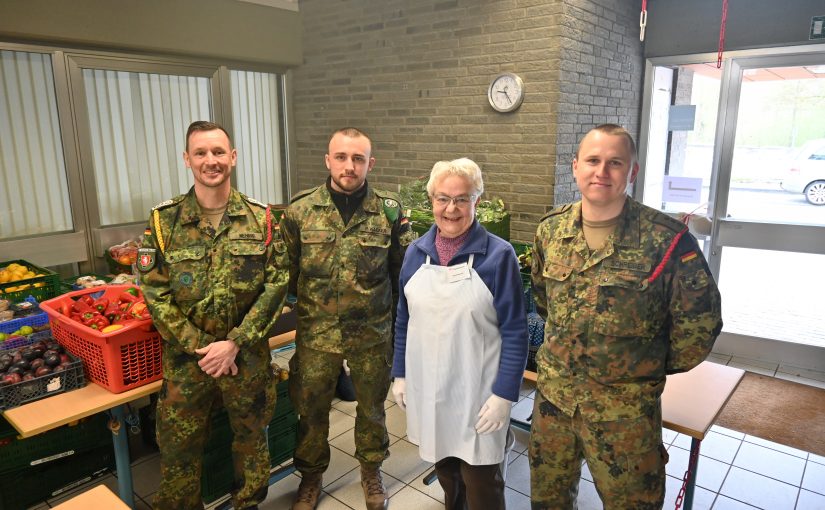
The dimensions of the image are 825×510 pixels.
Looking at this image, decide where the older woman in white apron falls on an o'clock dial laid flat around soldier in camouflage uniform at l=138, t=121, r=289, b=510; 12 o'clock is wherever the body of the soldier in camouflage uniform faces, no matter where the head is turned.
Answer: The older woman in white apron is roughly at 10 o'clock from the soldier in camouflage uniform.

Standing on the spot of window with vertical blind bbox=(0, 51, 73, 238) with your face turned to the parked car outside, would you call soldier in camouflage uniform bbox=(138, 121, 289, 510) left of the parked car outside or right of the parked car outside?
right

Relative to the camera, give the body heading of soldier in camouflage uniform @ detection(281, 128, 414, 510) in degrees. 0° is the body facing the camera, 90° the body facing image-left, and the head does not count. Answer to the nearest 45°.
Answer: approximately 0°

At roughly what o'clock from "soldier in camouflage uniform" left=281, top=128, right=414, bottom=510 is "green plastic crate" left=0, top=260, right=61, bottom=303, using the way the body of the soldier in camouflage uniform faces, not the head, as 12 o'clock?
The green plastic crate is roughly at 4 o'clock from the soldier in camouflage uniform.

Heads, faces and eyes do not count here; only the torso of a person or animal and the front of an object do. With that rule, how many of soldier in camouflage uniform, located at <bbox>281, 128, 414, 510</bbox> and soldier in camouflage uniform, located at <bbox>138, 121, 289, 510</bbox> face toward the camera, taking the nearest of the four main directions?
2

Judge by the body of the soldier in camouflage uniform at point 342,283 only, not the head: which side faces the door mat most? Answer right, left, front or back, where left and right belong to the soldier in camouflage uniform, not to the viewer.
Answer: left

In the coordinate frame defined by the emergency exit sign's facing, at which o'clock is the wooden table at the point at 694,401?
The wooden table is roughly at 12 o'clock from the emergency exit sign.

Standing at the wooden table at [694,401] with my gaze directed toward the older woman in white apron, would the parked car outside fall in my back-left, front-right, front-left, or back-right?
back-right
